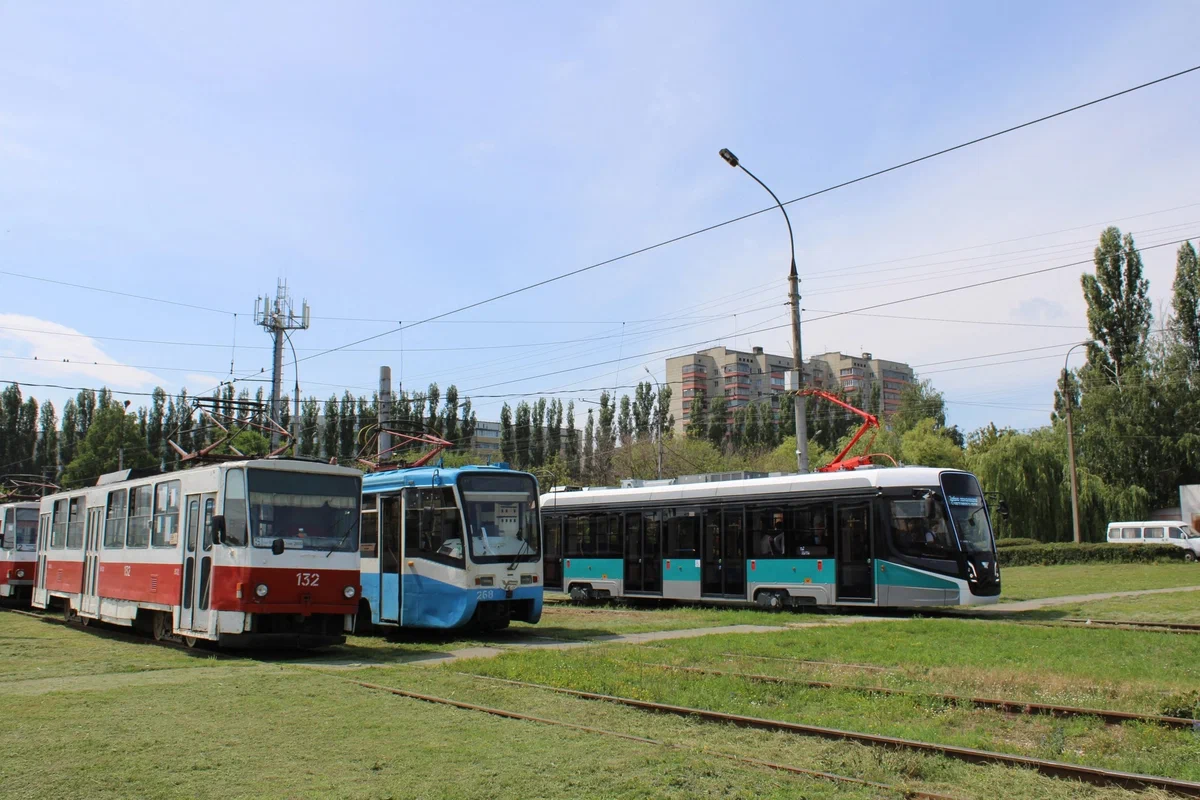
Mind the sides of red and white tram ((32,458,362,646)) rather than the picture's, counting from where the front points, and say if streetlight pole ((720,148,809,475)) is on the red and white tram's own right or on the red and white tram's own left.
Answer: on the red and white tram's own left

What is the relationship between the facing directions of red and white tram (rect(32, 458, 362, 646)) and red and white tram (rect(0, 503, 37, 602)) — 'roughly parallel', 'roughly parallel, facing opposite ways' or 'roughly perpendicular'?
roughly parallel

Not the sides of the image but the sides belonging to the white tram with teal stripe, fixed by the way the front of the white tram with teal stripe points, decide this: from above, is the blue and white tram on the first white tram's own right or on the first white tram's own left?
on the first white tram's own right

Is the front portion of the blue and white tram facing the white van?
no

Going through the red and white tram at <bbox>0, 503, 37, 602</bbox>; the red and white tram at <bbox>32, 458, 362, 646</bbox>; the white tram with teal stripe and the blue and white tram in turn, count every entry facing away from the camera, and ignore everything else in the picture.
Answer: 0

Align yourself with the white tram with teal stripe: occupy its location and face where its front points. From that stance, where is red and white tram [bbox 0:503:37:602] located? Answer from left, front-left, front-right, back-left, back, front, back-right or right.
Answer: back-right

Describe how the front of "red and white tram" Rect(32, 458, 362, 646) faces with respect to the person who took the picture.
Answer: facing the viewer and to the right of the viewer

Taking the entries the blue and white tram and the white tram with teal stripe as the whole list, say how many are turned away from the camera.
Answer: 0

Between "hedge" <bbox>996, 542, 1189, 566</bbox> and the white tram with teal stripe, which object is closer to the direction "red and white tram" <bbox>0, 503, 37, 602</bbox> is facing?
the white tram with teal stripe

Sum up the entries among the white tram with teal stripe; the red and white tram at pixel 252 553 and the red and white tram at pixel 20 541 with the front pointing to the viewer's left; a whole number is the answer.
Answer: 0

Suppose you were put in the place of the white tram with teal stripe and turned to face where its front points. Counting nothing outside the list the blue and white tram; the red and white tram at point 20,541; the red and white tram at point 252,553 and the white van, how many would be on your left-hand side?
1

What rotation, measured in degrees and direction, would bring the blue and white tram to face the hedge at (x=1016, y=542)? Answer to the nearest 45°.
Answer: approximately 90° to its left

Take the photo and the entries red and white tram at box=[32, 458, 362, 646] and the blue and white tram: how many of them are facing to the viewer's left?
0

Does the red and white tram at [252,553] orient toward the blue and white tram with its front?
no

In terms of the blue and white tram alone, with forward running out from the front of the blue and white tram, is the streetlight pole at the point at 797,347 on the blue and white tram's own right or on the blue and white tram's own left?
on the blue and white tram's own left

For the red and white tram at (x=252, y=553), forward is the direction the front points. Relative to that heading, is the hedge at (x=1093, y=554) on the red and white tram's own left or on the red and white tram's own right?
on the red and white tram's own left

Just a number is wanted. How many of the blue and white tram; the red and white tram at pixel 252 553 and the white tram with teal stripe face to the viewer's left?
0
